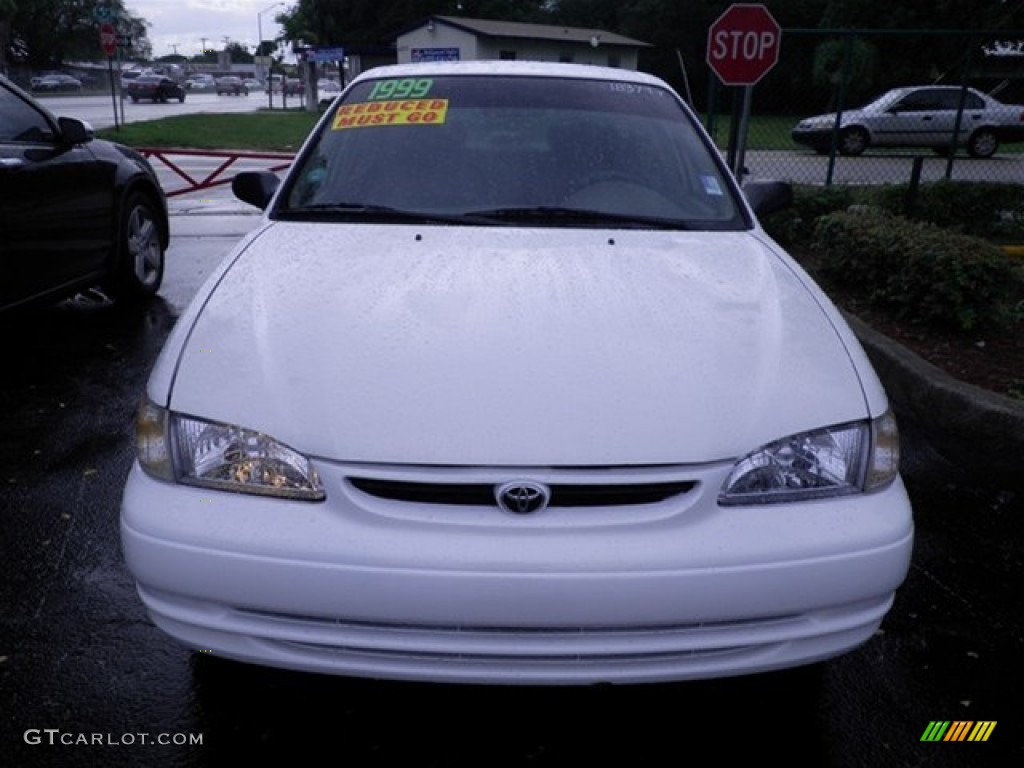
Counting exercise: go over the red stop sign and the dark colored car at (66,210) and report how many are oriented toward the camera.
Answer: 1

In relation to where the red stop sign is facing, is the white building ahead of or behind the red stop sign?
behind

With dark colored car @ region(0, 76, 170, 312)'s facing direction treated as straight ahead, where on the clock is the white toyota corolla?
The white toyota corolla is roughly at 4 o'clock from the dark colored car.

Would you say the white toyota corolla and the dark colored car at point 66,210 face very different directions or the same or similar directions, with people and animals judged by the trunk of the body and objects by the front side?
very different directions

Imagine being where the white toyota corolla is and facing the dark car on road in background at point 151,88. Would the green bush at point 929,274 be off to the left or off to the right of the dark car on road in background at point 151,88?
right

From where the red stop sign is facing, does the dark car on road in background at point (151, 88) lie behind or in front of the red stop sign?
behind

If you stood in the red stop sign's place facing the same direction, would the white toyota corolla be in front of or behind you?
in front

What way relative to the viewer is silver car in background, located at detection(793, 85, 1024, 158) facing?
to the viewer's left

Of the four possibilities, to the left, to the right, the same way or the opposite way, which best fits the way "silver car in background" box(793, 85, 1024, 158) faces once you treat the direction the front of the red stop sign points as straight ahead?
to the right

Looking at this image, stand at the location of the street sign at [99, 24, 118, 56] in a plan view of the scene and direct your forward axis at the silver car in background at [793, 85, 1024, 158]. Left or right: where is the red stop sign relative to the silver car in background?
right
